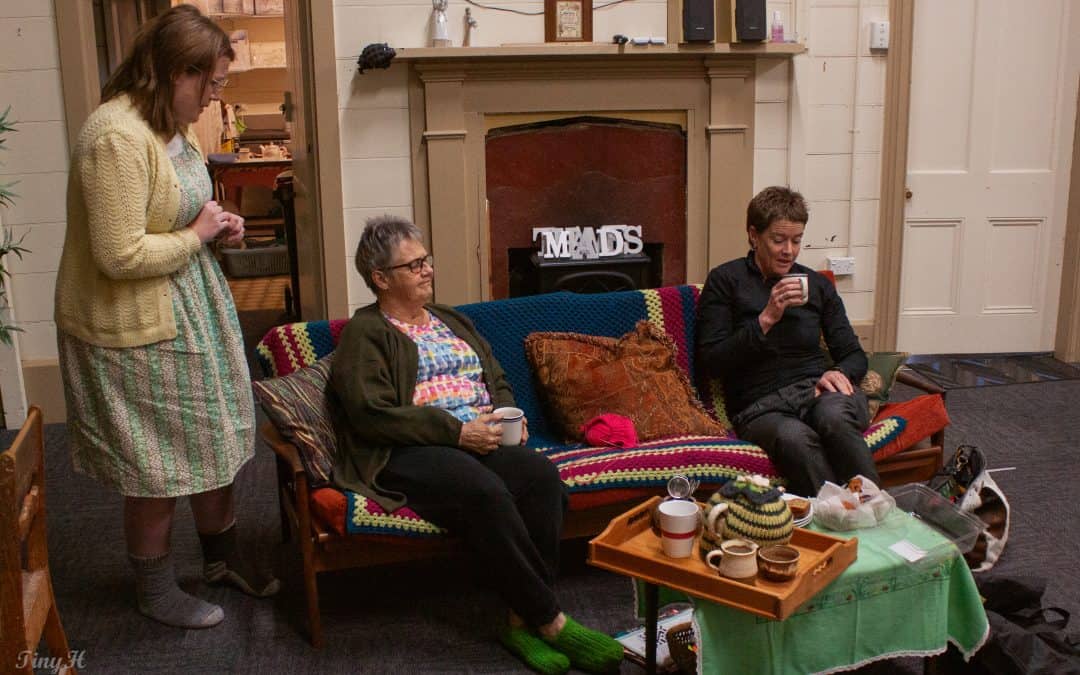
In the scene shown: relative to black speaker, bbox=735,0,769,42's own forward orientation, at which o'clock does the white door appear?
The white door is roughly at 8 o'clock from the black speaker.

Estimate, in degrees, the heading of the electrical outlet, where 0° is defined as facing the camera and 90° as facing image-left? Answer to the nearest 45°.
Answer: approximately 0°

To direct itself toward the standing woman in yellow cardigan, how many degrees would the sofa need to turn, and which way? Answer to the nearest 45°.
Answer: approximately 90° to its right

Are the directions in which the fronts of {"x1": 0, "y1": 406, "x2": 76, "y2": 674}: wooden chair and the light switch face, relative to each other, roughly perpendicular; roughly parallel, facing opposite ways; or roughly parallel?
roughly perpendicular

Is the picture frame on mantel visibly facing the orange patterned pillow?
yes

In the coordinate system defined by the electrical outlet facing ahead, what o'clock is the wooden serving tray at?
The wooden serving tray is roughly at 12 o'clock from the electrical outlet.

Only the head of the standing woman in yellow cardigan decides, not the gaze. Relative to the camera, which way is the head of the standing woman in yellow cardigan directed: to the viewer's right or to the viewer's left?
to the viewer's right

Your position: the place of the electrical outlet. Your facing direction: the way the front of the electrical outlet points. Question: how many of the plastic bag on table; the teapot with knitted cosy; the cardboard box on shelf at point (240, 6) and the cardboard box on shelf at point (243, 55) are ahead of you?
2

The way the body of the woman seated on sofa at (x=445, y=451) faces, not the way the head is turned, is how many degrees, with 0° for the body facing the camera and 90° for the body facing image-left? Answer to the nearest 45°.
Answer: approximately 315°

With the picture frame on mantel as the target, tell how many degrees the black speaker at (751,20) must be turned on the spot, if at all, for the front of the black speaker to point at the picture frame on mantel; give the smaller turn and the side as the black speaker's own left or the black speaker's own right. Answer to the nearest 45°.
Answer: approximately 90° to the black speaker's own right

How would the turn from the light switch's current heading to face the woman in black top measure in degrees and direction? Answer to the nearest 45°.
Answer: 0° — it already faces them

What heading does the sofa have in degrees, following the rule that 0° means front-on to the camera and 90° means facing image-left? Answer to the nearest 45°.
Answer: approximately 315°

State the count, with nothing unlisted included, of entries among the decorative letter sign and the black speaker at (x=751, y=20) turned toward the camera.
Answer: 2
